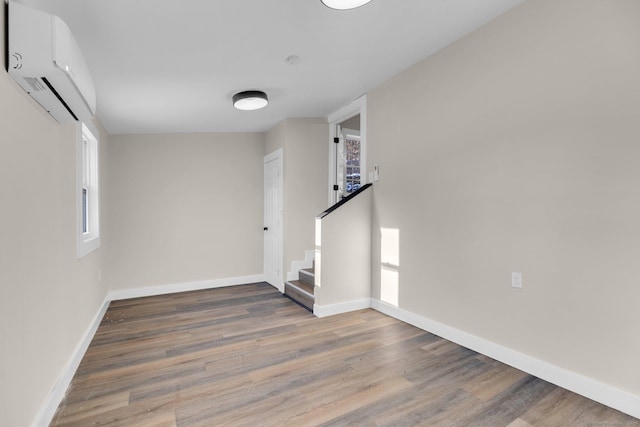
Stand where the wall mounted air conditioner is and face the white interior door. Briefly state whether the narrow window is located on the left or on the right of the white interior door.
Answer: left

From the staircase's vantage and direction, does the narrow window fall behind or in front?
in front

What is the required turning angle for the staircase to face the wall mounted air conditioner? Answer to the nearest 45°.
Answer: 0° — it already faces it

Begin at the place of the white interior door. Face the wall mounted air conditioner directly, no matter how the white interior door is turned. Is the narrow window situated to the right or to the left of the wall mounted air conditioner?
right

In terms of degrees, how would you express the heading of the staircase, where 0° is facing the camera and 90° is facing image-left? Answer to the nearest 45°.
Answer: approximately 45°
